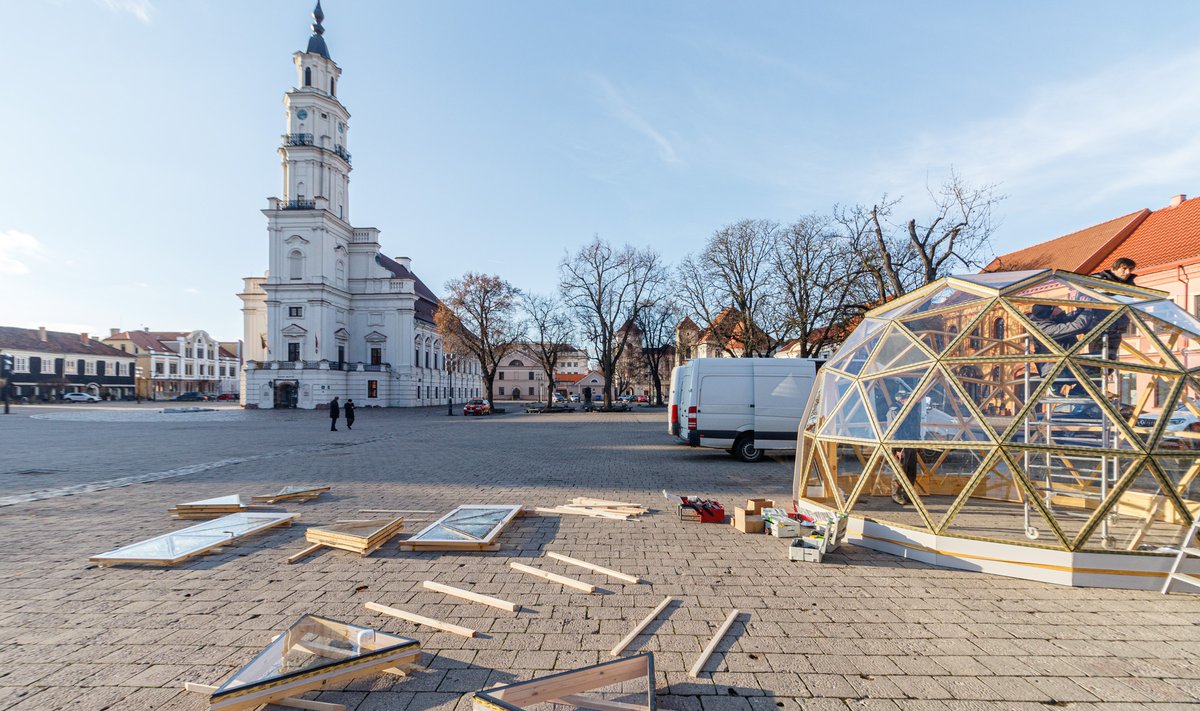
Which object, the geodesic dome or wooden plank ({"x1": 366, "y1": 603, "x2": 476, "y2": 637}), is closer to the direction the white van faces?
the geodesic dome

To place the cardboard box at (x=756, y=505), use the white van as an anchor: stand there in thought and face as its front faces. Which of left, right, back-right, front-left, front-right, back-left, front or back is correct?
right

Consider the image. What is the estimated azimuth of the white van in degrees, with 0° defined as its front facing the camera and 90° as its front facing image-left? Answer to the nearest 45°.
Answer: approximately 270°

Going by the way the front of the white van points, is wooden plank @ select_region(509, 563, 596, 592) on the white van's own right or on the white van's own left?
on the white van's own right

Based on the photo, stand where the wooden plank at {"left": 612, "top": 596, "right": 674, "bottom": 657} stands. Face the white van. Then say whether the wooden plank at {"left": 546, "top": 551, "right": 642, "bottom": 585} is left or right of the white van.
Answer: left

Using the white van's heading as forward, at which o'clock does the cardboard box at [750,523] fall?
The cardboard box is roughly at 3 o'clock from the white van.

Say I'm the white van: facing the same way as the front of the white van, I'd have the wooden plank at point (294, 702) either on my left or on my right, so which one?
on my right

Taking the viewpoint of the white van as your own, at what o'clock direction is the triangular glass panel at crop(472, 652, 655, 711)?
The triangular glass panel is roughly at 3 o'clock from the white van.

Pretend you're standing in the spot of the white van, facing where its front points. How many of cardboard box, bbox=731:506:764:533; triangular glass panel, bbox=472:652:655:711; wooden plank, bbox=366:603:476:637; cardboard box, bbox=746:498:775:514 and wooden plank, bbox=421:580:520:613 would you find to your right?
5

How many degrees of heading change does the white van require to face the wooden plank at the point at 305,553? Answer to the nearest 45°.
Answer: approximately 135° to its right

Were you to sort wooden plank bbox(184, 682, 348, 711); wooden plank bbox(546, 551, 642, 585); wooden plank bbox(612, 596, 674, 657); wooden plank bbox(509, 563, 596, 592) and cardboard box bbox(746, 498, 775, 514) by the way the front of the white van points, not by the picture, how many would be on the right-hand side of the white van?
5

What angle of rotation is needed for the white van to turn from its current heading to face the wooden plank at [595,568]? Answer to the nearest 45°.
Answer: approximately 90° to its right

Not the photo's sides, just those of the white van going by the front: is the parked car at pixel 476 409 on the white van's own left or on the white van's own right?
on the white van's own left
